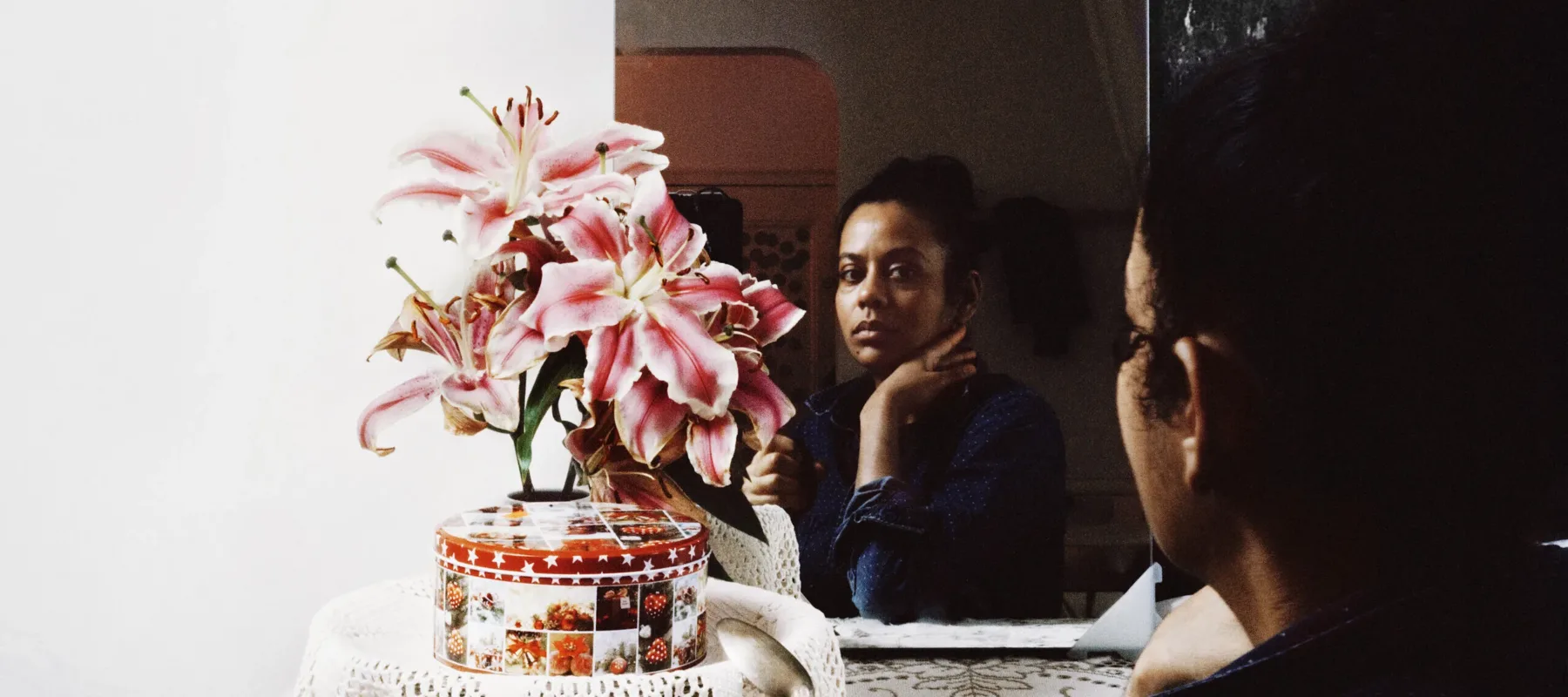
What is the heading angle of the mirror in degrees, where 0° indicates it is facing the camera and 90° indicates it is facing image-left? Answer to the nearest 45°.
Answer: approximately 0°
